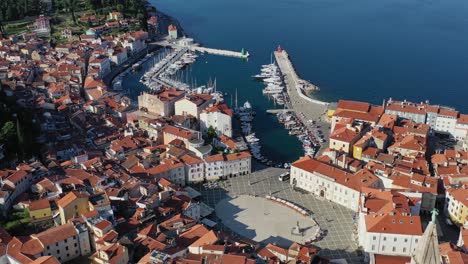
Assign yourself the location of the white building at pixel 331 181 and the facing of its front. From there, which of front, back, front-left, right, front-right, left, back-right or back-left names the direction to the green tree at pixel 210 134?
right

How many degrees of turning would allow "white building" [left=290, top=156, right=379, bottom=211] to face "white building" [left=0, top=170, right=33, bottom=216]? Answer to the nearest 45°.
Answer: approximately 45° to its right

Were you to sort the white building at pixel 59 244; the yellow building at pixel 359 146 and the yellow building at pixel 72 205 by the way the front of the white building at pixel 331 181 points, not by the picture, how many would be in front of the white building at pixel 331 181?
2

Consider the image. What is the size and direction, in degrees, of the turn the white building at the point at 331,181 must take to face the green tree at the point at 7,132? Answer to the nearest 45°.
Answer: approximately 45° to its right

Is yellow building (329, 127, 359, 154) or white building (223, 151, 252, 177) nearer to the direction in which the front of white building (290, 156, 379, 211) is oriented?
the white building

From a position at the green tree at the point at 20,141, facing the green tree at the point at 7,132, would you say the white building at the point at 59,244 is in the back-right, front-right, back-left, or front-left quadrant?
back-left

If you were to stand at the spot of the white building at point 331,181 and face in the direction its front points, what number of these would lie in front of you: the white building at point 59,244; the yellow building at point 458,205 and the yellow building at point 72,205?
2

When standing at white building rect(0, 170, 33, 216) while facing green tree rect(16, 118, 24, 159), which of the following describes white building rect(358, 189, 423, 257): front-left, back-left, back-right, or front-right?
back-right

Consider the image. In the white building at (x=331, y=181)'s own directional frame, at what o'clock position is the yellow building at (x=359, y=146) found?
The yellow building is roughly at 5 o'clock from the white building.

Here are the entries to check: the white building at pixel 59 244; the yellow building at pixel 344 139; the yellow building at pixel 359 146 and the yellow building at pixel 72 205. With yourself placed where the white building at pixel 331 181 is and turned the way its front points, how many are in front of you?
2

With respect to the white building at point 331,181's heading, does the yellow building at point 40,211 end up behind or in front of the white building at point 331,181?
in front

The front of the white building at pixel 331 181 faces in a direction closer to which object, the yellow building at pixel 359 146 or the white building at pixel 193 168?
the white building

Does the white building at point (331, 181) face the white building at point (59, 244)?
yes

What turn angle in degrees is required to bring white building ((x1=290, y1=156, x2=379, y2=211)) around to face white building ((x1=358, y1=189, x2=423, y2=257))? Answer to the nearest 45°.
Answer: approximately 90° to its left

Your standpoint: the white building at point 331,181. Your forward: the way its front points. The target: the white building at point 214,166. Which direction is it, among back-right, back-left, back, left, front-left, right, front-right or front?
front-right

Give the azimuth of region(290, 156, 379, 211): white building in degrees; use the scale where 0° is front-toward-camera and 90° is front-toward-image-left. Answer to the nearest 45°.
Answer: approximately 45°
